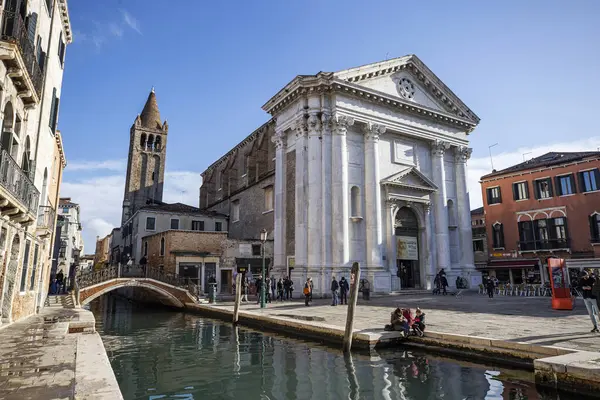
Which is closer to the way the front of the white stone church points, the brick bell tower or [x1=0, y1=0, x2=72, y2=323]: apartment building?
the apartment building

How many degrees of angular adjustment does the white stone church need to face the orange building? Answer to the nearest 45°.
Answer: approximately 90° to its left

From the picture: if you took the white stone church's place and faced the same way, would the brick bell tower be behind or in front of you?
behind

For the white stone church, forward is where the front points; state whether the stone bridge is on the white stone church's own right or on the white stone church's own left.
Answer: on the white stone church's own right

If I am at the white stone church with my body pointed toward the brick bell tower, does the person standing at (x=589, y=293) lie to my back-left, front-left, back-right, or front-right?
back-left

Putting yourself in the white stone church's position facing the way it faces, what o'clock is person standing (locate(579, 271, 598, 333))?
The person standing is roughly at 1 o'clock from the white stone church.
